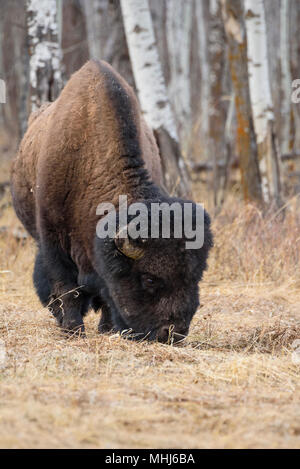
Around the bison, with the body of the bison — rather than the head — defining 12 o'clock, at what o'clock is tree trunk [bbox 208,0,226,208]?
The tree trunk is roughly at 8 o'clock from the bison.

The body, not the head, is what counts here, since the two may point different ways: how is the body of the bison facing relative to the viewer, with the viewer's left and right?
facing the viewer and to the right of the viewer

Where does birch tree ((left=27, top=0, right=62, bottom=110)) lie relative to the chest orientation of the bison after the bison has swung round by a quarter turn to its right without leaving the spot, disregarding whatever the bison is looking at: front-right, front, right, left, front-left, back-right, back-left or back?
back-right

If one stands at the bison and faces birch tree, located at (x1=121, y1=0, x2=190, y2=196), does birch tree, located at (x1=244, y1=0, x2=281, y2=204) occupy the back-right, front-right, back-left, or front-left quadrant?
front-right

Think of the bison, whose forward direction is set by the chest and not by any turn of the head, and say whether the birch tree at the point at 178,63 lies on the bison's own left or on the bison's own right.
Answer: on the bison's own left

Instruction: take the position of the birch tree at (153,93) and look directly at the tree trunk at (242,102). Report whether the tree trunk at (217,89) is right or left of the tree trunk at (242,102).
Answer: left

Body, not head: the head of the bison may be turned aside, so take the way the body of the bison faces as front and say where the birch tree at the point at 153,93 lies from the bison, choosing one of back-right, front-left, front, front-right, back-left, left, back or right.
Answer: back-left

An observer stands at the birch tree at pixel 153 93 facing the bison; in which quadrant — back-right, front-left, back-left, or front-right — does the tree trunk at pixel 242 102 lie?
back-left
